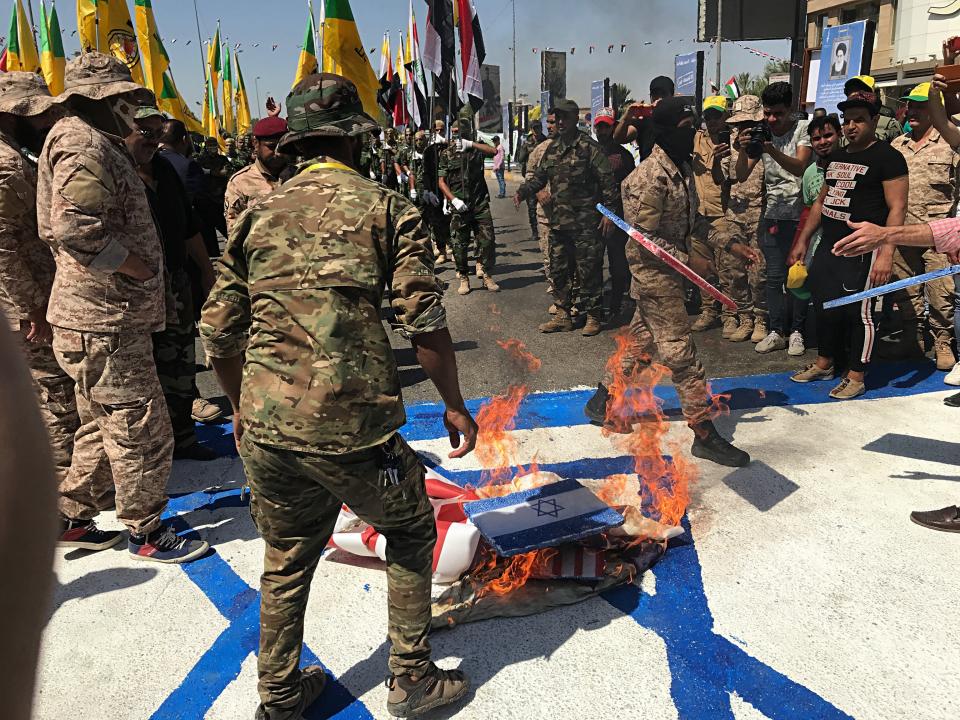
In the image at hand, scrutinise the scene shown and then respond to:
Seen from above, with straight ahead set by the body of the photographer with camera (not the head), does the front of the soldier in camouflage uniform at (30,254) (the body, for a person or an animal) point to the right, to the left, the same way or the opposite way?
the opposite way

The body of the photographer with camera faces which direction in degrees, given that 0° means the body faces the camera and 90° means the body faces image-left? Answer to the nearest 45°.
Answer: approximately 45°

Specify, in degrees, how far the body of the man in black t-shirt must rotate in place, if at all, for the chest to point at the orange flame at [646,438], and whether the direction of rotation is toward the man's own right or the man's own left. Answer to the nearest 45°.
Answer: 0° — they already face it

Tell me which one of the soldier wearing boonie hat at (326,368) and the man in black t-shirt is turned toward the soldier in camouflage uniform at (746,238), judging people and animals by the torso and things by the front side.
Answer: the soldier wearing boonie hat

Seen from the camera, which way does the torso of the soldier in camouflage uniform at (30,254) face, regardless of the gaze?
to the viewer's right

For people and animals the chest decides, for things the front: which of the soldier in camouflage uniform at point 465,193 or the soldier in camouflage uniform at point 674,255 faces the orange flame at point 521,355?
the soldier in camouflage uniform at point 465,193

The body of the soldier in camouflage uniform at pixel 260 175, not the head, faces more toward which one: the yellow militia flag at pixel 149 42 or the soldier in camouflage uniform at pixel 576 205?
the soldier in camouflage uniform

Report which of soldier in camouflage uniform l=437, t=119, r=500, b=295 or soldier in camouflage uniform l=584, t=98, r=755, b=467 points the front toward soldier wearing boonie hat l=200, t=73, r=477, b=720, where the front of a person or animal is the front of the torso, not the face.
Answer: soldier in camouflage uniform l=437, t=119, r=500, b=295

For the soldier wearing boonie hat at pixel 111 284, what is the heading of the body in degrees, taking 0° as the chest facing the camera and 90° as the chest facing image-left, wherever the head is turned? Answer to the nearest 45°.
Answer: approximately 270°

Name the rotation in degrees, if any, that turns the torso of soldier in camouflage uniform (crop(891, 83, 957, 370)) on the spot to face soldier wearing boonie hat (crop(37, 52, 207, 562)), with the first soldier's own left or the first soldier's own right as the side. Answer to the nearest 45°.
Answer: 0° — they already face them

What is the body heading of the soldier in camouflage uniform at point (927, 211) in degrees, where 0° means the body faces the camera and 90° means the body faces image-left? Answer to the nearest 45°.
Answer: approximately 45°
